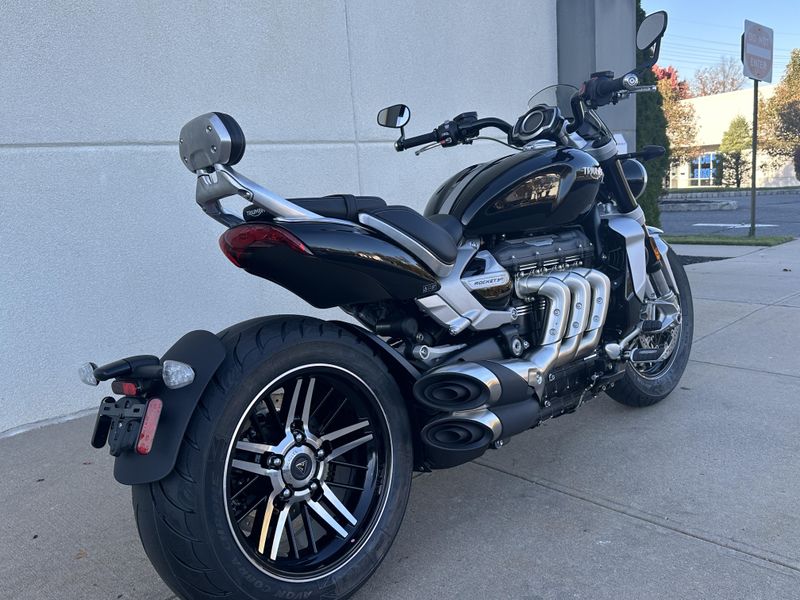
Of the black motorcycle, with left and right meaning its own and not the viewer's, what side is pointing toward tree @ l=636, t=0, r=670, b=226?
front

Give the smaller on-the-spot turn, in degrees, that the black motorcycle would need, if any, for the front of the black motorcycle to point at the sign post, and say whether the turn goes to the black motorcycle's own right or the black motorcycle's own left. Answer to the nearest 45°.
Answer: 0° — it already faces it

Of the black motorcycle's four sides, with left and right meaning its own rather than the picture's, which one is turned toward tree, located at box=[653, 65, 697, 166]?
front

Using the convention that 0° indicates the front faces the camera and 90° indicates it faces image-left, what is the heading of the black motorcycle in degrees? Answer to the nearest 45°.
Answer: approximately 225°

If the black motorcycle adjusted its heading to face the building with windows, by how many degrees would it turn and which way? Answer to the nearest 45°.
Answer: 0° — it already faces it
